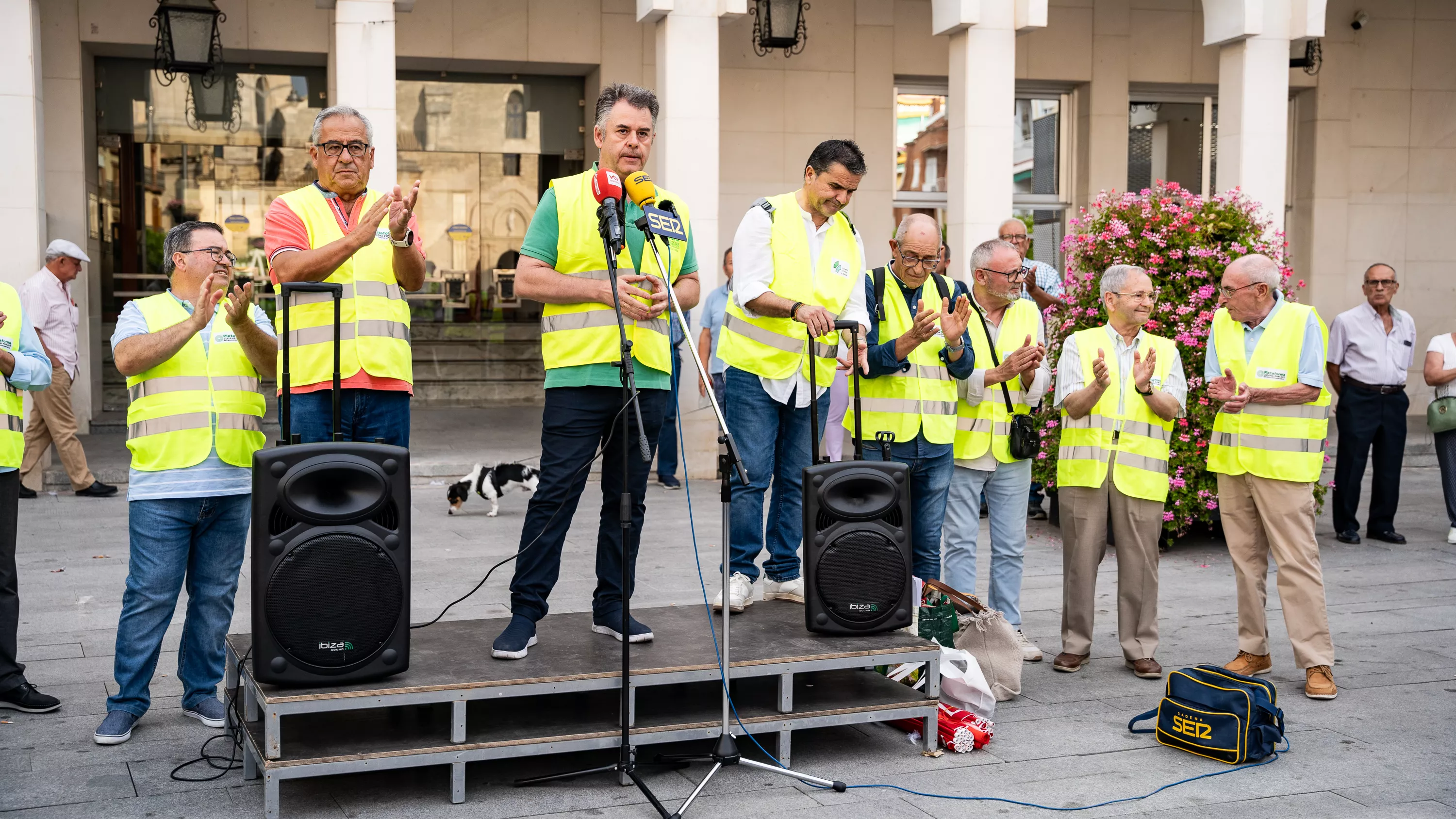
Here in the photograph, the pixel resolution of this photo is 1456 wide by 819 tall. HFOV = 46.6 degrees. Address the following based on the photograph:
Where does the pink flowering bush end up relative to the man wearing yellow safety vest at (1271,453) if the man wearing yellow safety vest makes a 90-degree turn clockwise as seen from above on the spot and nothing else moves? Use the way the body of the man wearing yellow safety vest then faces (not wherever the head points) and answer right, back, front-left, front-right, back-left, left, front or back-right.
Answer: front-right

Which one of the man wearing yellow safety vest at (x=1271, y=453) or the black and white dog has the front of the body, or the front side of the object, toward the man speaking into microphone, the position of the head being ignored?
the man wearing yellow safety vest

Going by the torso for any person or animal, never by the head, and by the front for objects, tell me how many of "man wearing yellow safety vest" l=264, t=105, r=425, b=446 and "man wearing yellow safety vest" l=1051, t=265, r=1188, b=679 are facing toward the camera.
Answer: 2

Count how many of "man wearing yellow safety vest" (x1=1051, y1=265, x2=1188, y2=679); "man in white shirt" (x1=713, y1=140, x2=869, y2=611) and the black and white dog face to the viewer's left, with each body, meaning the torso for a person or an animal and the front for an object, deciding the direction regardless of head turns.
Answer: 1

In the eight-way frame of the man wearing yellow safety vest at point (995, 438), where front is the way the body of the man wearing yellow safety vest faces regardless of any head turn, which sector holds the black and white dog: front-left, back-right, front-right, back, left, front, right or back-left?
back

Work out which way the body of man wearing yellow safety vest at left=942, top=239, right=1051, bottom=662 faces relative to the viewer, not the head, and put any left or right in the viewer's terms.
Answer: facing the viewer and to the right of the viewer

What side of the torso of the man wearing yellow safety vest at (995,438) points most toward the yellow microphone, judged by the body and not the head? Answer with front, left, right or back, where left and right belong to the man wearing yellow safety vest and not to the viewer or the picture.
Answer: right

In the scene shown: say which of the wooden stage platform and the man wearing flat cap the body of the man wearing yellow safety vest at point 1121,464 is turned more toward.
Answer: the wooden stage platform

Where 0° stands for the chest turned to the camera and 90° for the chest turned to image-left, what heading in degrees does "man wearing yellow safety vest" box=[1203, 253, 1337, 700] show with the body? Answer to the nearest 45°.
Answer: approximately 45°

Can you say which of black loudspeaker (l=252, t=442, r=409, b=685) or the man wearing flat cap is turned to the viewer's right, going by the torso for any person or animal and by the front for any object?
the man wearing flat cap
